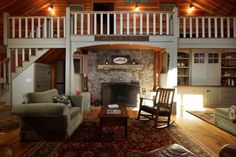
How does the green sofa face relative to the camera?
to the viewer's right

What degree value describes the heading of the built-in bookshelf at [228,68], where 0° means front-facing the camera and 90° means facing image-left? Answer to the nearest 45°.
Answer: approximately 0°

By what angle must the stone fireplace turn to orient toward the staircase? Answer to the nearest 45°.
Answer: approximately 45° to its right

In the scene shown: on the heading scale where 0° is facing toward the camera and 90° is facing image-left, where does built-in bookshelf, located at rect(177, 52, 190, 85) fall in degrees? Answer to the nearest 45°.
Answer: approximately 0°

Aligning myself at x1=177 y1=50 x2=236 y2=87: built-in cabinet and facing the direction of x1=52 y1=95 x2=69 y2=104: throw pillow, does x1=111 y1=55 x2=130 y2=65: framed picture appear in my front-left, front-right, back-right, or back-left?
front-right

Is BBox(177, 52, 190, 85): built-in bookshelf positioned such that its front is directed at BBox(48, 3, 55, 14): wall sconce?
no

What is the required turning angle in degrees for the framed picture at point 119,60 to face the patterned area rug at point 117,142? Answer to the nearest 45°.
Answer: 0° — it already faces it

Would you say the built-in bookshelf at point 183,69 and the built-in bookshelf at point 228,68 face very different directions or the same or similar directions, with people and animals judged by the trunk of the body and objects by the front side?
same or similar directions

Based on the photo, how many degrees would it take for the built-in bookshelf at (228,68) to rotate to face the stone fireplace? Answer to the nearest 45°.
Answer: approximately 45° to its right

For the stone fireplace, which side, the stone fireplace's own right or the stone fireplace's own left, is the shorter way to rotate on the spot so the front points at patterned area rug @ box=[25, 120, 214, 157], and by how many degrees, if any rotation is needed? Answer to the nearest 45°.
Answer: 0° — it already faces it

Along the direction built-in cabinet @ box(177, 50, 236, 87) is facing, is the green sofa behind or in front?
in front

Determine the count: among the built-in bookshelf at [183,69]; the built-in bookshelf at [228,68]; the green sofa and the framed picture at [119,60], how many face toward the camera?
3

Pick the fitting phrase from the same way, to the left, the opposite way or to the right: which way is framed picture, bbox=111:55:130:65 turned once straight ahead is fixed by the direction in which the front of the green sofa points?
to the right

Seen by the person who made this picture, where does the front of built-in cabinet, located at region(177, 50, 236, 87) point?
facing the viewer
